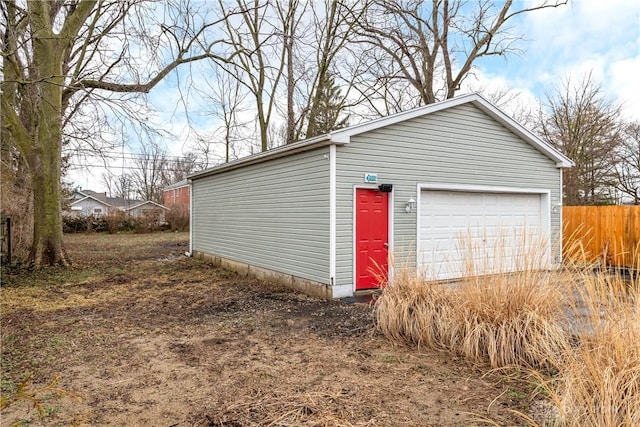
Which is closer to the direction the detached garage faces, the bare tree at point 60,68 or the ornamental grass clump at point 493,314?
the ornamental grass clump

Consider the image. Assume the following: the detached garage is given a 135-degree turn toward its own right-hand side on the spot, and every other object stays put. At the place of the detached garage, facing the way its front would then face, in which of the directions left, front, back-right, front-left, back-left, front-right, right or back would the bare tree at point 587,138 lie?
back-right

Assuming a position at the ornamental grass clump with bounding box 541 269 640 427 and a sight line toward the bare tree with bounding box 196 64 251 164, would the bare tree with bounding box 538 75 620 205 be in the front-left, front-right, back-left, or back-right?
front-right

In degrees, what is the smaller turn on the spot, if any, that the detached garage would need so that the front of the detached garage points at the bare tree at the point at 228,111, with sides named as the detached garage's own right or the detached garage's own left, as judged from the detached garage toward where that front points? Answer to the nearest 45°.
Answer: approximately 180°

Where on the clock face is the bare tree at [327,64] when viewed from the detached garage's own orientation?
The bare tree is roughly at 7 o'clock from the detached garage.

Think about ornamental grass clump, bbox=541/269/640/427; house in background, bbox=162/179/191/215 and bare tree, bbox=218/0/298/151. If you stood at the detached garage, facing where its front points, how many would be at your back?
2

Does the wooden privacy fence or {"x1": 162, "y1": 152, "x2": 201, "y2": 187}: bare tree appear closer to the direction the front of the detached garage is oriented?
the wooden privacy fence

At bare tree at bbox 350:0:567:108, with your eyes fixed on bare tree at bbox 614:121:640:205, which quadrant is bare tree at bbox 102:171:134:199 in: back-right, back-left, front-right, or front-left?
back-left

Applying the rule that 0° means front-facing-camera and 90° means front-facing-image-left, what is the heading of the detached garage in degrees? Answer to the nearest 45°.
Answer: approximately 315°

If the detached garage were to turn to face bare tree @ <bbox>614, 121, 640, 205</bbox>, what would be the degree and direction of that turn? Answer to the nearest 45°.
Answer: approximately 90° to its left

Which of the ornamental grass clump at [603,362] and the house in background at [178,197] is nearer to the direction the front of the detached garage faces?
the ornamental grass clump

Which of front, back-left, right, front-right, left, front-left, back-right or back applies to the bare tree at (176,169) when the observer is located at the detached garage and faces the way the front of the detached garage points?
back

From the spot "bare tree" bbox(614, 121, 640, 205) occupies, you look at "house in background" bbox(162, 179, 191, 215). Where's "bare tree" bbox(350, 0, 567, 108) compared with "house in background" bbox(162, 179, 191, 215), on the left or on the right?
left

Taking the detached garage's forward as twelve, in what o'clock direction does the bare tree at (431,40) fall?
The bare tree is roughly at 8 o'clock from the detached garage.

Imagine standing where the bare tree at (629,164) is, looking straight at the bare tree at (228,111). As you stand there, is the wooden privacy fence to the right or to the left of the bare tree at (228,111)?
left

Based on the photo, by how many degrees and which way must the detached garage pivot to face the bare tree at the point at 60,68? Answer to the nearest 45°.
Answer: approximately 135° to its right

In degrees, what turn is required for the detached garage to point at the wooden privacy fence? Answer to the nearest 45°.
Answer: approximately 90° to its left

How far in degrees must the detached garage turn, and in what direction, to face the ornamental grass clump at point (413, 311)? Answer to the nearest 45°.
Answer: approximately 45° to its right

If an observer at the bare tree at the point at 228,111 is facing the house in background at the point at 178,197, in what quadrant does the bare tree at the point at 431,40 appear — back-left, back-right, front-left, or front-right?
back-right

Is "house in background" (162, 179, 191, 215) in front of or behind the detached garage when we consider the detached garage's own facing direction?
behind

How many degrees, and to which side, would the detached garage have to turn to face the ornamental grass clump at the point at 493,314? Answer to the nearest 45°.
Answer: approximately 45° to its right
